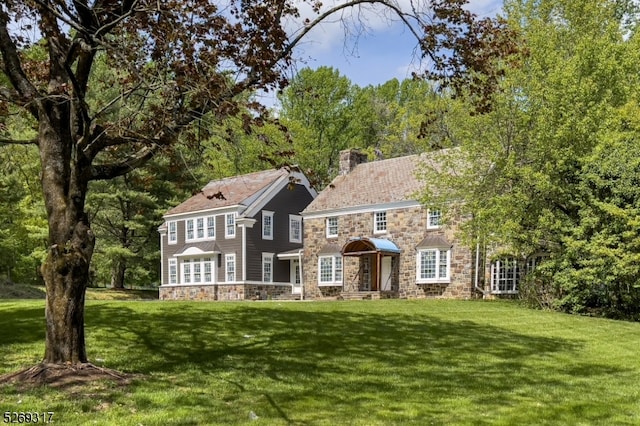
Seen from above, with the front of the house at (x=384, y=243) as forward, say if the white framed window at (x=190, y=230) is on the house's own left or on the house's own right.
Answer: on the house's own right

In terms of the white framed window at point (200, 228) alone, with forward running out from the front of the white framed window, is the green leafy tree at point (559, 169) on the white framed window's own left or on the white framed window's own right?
on the white framed window's own left

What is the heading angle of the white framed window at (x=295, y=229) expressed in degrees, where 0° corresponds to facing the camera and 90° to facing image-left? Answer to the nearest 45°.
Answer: approximately 315°

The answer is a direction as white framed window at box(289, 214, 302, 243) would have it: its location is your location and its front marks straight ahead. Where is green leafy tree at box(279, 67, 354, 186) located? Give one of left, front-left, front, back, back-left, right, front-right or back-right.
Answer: back-left

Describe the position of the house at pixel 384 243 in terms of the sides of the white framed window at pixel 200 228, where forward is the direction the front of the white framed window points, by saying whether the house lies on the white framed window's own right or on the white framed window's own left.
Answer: on the white framed window's own left

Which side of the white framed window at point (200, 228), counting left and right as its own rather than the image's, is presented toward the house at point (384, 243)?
left

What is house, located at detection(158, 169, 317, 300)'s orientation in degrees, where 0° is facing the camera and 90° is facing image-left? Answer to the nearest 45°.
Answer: approximately 45°

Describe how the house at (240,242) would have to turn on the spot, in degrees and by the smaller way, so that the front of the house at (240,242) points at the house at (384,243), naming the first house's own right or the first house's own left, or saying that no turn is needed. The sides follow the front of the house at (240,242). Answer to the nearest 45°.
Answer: approximately 90° to the first house's own left

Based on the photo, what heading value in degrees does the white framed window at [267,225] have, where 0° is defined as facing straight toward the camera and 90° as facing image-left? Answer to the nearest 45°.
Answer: approximately 315°

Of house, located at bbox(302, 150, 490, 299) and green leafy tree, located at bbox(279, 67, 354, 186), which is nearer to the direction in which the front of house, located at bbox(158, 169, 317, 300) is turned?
the house

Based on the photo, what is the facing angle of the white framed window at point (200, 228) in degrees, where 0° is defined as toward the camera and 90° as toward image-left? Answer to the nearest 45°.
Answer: approximately 45°

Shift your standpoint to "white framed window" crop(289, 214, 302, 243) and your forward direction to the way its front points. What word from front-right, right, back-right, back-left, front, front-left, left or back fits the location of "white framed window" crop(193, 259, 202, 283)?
back-right

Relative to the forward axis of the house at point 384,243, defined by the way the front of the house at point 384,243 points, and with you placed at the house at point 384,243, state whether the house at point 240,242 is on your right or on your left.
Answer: on your right
